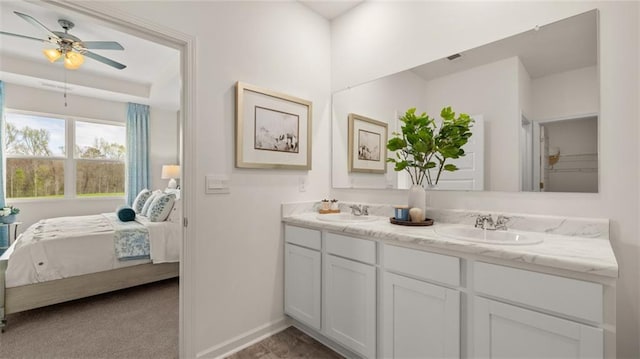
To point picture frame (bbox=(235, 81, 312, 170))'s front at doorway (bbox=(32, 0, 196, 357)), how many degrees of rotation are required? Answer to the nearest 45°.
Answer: approximately 90° to its right

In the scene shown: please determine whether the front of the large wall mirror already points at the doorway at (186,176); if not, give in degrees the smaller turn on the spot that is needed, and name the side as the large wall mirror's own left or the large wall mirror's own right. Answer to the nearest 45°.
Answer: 0° — it already faces it

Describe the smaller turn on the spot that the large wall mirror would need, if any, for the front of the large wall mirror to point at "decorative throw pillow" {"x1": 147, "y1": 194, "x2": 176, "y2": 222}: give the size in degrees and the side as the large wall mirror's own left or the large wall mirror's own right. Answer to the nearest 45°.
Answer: approximately 45° to the large wall mirror's own right

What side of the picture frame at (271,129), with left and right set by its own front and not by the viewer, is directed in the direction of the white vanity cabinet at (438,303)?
front

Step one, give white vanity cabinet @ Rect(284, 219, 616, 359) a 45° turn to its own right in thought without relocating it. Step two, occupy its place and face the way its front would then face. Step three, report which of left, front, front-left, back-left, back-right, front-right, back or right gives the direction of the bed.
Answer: front

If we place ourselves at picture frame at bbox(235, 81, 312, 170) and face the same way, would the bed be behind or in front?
behind

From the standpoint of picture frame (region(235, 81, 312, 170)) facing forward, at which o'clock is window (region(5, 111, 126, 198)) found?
The window is roughly at 6 o'clock from the picture frame.

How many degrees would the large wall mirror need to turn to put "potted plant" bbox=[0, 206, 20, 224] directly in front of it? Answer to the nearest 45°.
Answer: approximately 45° to its right

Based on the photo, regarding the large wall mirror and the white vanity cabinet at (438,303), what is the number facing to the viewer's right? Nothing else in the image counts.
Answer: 0

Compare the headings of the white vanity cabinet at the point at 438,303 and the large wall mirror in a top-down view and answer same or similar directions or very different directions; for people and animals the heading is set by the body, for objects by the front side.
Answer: same or similar directions

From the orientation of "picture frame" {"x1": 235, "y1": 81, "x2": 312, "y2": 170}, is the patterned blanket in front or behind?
behind

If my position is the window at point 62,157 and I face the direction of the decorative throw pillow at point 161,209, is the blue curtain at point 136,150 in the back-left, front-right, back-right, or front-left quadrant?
front-left

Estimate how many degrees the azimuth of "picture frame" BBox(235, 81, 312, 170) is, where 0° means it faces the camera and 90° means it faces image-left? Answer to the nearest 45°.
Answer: approximately 315°
